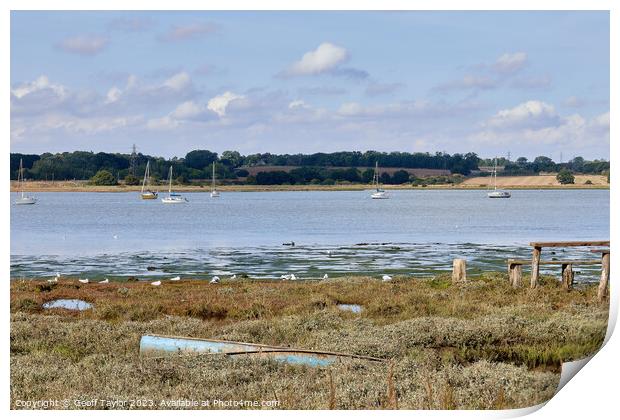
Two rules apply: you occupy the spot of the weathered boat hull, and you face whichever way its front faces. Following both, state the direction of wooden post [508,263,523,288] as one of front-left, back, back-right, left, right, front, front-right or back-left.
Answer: front-left

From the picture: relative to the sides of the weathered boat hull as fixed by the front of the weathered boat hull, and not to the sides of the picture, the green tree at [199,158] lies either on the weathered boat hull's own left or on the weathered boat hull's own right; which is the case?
on the weathered boat hull's own left

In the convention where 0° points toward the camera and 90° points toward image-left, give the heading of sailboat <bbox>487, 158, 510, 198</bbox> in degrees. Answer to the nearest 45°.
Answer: approximately 90°

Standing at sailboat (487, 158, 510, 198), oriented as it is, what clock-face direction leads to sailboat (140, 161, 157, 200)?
sailboat (140, 161, 157, 200) is roughly at 11 o'clock from sailboat (487, 158, 510, 198).

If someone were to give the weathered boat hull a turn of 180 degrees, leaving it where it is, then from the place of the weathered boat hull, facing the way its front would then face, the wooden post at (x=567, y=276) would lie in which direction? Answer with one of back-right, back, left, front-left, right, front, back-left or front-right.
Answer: back-right

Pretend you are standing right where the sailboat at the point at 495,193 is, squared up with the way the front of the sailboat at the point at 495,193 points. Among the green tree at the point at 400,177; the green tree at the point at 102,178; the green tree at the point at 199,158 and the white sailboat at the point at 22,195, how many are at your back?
0

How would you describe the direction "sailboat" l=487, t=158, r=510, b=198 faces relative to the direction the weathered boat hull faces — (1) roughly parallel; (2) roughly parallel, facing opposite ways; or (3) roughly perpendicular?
roughly parallel, facing opposite ways

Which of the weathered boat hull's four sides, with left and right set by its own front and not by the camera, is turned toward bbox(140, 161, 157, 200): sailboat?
left

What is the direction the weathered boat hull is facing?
to the viewer's right

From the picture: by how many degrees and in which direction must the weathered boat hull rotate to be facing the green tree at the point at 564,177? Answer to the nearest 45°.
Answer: approximately 45° to its left

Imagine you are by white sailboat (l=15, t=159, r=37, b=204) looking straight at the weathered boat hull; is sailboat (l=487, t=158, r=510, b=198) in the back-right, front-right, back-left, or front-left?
front-left
